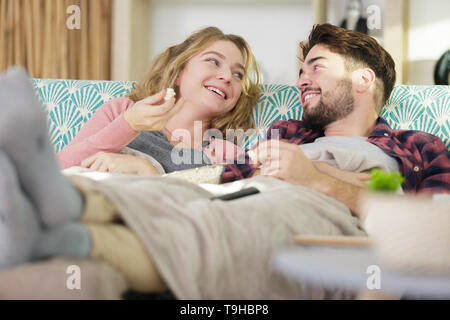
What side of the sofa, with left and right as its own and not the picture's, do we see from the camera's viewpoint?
front

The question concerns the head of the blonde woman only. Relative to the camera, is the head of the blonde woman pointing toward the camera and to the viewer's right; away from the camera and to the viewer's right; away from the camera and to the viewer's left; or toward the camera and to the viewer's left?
toward the camera and to the viewer's right
